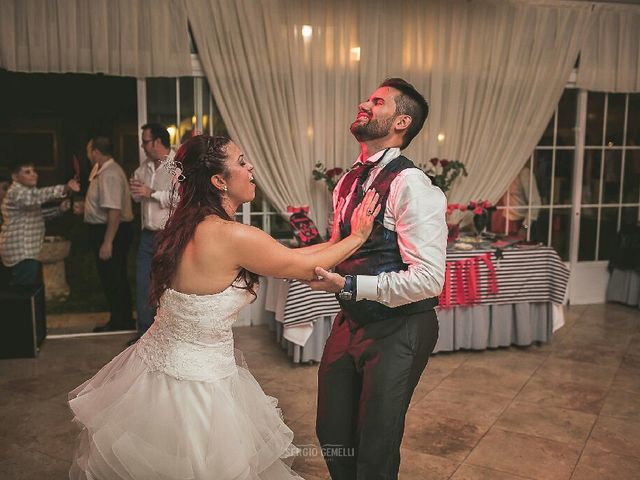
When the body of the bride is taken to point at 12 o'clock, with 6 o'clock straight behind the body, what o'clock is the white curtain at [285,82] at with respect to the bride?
The white curtain is roughly at 11 o'clock from the bride.

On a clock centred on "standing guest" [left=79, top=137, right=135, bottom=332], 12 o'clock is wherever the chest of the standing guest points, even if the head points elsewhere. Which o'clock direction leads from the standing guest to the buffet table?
The buffet table is roughly at 7 o'clock from the standing guest.

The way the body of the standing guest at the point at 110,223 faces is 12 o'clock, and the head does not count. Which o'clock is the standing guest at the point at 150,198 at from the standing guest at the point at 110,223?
the standing guest at the point at 150,198 is roughly at 8 o'clock from the standing guest at the point at 110,223.

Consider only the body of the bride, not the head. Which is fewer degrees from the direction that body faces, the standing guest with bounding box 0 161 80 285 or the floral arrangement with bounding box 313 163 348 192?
the floral arrangement

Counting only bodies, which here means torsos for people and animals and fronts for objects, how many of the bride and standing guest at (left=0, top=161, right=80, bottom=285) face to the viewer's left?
0

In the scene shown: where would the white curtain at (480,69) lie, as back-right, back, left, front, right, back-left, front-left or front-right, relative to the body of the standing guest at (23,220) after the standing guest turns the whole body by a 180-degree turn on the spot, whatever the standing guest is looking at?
back-right

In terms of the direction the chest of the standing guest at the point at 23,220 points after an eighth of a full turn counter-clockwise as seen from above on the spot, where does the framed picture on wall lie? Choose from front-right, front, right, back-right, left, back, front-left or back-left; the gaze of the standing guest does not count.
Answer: left

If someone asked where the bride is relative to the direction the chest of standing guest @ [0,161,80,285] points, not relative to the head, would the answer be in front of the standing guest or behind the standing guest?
in front

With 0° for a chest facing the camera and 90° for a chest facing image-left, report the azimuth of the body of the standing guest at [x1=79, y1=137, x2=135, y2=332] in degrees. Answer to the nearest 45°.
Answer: approximately 90°

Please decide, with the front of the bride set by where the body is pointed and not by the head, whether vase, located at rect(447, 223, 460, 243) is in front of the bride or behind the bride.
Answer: in front

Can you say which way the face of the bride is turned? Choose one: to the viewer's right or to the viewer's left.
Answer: to the viewer's right

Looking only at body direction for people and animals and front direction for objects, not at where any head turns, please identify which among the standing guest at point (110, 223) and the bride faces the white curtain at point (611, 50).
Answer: the bride

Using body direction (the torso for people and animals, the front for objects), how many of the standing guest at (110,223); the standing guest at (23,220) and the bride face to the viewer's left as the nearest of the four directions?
1

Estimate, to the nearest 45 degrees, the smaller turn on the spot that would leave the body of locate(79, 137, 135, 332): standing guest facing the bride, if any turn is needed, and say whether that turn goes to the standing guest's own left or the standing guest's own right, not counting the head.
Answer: approximately 90° to the standing guest's own left

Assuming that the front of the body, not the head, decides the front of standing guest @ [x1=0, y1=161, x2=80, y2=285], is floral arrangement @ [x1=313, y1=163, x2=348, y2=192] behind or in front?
in front

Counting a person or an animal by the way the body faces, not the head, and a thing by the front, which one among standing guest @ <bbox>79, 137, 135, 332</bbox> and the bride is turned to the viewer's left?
the standing guest
